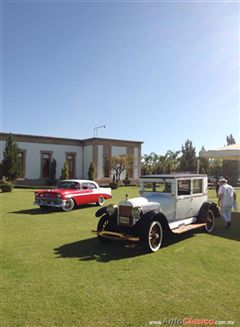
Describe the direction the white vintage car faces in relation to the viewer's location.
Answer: facing the viewer and to the left of the viewer

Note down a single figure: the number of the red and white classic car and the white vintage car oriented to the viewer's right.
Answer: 0

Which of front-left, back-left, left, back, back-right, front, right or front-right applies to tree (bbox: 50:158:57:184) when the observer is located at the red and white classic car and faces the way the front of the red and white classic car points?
back-right

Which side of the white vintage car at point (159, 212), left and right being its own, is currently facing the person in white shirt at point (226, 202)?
back

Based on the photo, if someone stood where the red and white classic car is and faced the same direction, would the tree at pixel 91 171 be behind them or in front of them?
behind
